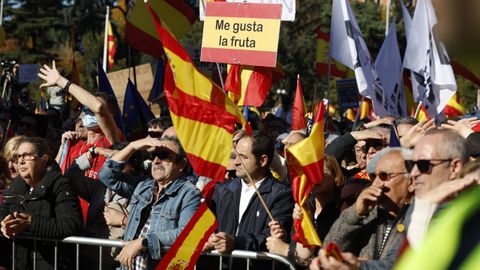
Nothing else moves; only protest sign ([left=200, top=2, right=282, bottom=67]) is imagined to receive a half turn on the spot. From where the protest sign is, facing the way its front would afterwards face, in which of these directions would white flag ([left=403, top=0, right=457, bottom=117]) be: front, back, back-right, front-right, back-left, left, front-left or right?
front-right

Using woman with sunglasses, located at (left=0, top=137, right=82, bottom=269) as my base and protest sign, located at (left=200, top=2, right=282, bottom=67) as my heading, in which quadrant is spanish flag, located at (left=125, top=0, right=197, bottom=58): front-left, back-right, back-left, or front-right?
front-left

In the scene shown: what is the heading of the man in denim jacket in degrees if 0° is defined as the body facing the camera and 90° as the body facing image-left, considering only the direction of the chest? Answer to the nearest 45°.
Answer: approximately 45°

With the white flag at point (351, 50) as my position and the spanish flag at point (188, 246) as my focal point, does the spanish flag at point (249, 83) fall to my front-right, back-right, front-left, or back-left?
front-right

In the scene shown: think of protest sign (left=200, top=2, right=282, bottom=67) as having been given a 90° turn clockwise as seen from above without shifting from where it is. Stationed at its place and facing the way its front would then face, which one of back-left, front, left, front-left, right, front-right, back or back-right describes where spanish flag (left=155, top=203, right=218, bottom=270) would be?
left

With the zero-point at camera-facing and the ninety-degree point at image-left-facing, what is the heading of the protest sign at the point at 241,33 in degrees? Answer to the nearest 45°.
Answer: approximately 0°

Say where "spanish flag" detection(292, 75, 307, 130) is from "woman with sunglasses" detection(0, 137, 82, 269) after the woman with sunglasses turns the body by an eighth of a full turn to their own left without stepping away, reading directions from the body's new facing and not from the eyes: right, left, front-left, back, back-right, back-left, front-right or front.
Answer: back-left

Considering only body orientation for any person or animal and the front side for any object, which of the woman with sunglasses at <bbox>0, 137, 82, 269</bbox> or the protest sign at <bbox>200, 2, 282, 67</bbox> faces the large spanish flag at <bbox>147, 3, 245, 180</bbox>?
the protest sign

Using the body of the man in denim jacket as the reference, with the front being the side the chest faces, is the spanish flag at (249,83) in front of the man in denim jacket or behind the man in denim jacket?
behind

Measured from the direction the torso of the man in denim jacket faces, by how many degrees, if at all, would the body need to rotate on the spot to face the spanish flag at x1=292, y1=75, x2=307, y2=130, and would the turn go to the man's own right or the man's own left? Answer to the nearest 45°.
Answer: approximately 180°

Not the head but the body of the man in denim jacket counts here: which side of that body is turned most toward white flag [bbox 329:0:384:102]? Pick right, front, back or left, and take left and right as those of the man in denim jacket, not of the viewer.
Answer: back

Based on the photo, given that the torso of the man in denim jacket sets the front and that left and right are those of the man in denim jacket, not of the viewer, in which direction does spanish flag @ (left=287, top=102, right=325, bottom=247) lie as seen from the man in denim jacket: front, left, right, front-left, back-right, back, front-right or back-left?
left

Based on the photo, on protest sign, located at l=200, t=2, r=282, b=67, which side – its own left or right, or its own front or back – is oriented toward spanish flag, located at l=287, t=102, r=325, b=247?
front

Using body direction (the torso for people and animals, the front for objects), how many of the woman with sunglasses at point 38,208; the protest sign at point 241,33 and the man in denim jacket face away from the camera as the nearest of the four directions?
0

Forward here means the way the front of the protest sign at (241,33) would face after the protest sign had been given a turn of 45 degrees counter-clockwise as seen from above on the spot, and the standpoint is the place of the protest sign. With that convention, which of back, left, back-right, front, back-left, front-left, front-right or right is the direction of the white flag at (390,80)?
left
